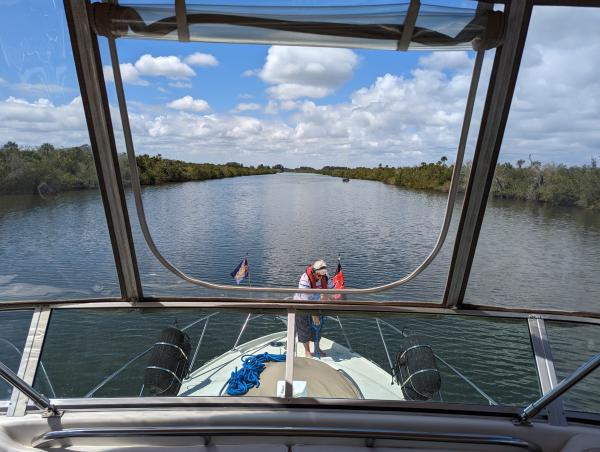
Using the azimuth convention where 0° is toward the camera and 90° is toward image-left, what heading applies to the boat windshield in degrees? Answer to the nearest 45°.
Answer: approximately 180°

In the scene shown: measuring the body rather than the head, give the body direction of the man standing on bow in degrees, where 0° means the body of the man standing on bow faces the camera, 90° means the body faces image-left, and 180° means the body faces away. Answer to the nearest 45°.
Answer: approximately 315°
